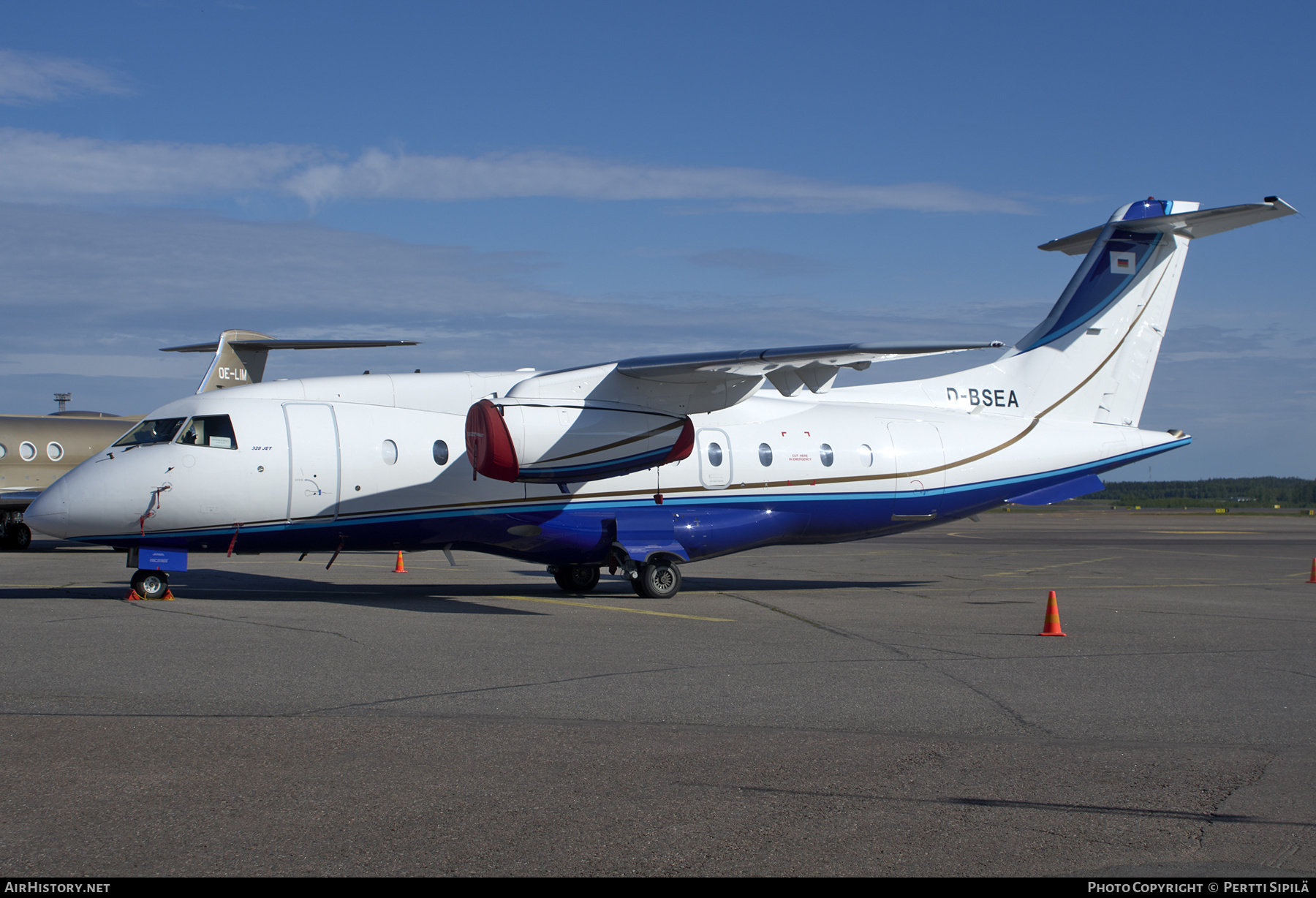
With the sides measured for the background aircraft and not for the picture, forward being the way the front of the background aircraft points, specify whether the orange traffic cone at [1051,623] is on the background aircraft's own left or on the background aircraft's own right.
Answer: on the background aircraft's own left

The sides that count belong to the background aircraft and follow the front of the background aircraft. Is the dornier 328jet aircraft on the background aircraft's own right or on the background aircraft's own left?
on the background aircraft's own left

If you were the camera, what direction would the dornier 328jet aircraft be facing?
facing the viewer and to the left of the viewer

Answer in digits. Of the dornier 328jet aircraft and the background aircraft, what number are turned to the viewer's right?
0

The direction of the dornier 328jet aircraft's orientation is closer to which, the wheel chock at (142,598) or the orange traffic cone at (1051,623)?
the wheel chock

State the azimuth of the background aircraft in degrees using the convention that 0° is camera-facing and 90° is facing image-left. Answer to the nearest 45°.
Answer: approximately 45°

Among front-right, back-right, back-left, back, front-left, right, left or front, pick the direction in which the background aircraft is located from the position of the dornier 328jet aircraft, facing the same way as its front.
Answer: right

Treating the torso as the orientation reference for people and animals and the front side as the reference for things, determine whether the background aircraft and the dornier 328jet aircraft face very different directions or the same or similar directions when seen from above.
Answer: same or similar directions

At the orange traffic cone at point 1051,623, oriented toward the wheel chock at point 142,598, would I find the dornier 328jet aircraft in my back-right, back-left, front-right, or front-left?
front-right

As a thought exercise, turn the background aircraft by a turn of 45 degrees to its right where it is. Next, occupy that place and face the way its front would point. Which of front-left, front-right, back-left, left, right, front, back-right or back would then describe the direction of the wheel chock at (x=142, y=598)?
left
